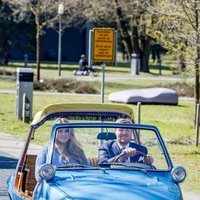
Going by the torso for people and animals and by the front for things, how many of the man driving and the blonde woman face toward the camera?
2

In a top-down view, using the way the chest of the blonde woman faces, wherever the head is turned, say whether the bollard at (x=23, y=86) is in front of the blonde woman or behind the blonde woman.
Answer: behind

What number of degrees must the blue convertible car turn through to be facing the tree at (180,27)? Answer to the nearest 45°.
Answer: approximately 180°

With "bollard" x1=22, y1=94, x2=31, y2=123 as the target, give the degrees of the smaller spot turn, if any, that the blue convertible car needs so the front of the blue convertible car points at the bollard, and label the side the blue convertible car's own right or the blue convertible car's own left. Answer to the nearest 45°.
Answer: approximately 180°

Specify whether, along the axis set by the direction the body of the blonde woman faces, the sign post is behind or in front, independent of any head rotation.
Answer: behind

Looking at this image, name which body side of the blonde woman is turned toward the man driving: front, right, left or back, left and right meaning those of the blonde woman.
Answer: left

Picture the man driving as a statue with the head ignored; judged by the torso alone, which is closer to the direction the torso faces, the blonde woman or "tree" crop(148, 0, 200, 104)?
the blonde woman

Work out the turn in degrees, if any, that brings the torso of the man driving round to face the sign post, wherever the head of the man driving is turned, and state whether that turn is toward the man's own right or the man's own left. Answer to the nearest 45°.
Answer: approximately 180°
